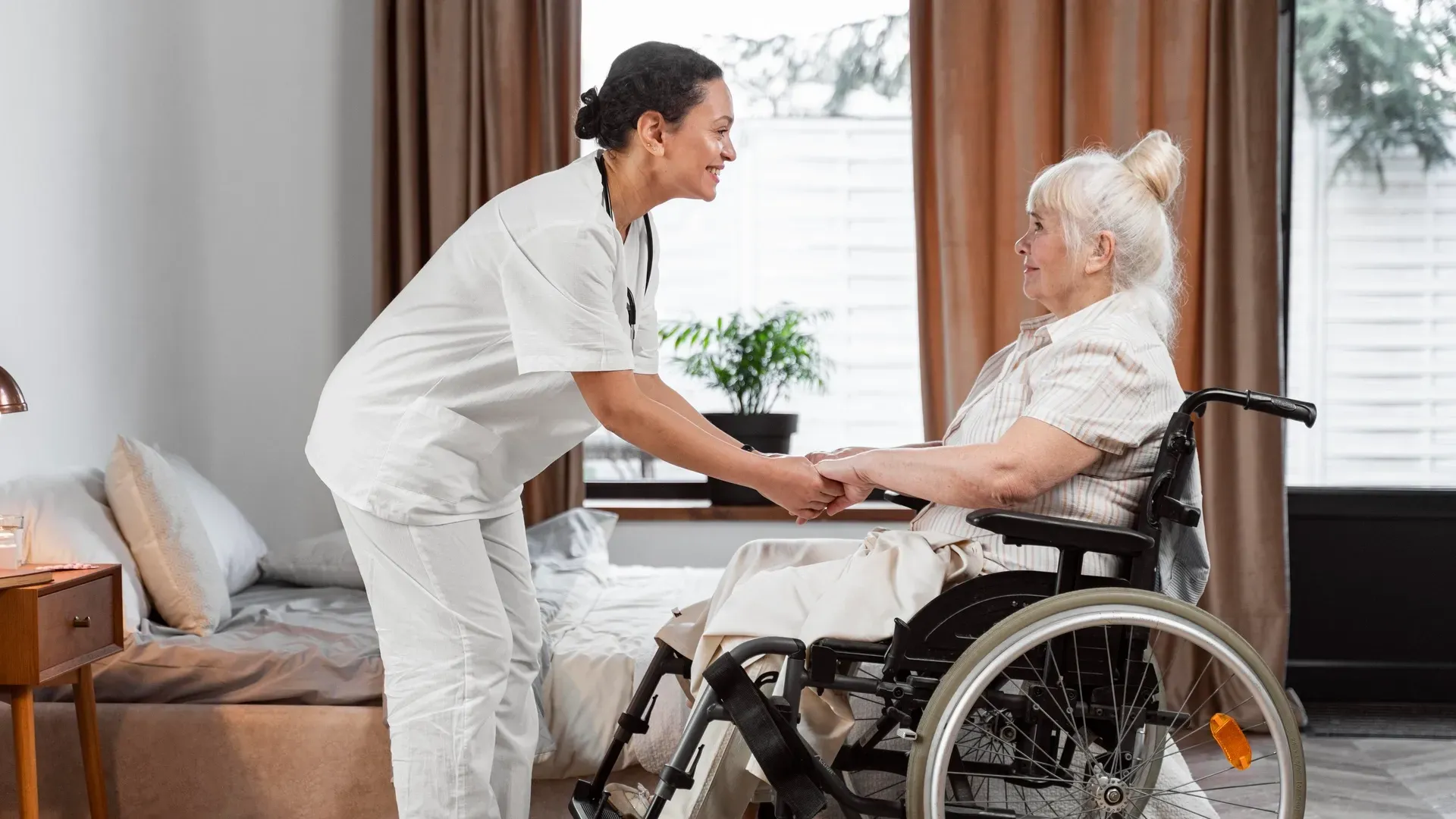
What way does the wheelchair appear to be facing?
to the viewer's left

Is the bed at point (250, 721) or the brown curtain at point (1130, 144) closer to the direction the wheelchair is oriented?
the bed

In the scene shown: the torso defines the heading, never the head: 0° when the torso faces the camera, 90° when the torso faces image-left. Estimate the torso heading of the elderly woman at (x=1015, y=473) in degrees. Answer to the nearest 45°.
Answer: approximately 90°

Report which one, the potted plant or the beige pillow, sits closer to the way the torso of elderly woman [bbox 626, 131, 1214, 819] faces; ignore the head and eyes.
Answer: the beige pillow

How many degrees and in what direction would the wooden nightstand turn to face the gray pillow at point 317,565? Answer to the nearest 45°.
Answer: approximately 90° to its left

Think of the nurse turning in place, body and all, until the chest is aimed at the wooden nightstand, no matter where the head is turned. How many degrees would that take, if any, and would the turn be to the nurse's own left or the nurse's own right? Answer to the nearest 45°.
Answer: approximately 135° to the nurse's own left

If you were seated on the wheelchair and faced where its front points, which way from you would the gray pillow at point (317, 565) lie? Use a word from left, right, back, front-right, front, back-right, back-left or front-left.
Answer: front-right

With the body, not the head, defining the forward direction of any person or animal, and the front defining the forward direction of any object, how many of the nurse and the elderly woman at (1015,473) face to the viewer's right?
1

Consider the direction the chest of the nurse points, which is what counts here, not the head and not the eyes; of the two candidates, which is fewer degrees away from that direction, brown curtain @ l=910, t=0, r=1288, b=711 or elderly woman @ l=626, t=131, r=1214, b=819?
the elderly woman

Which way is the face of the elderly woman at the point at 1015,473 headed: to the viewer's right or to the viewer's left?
to the viewer's left

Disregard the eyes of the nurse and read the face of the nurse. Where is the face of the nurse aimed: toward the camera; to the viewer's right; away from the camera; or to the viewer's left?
to the viewer's right
